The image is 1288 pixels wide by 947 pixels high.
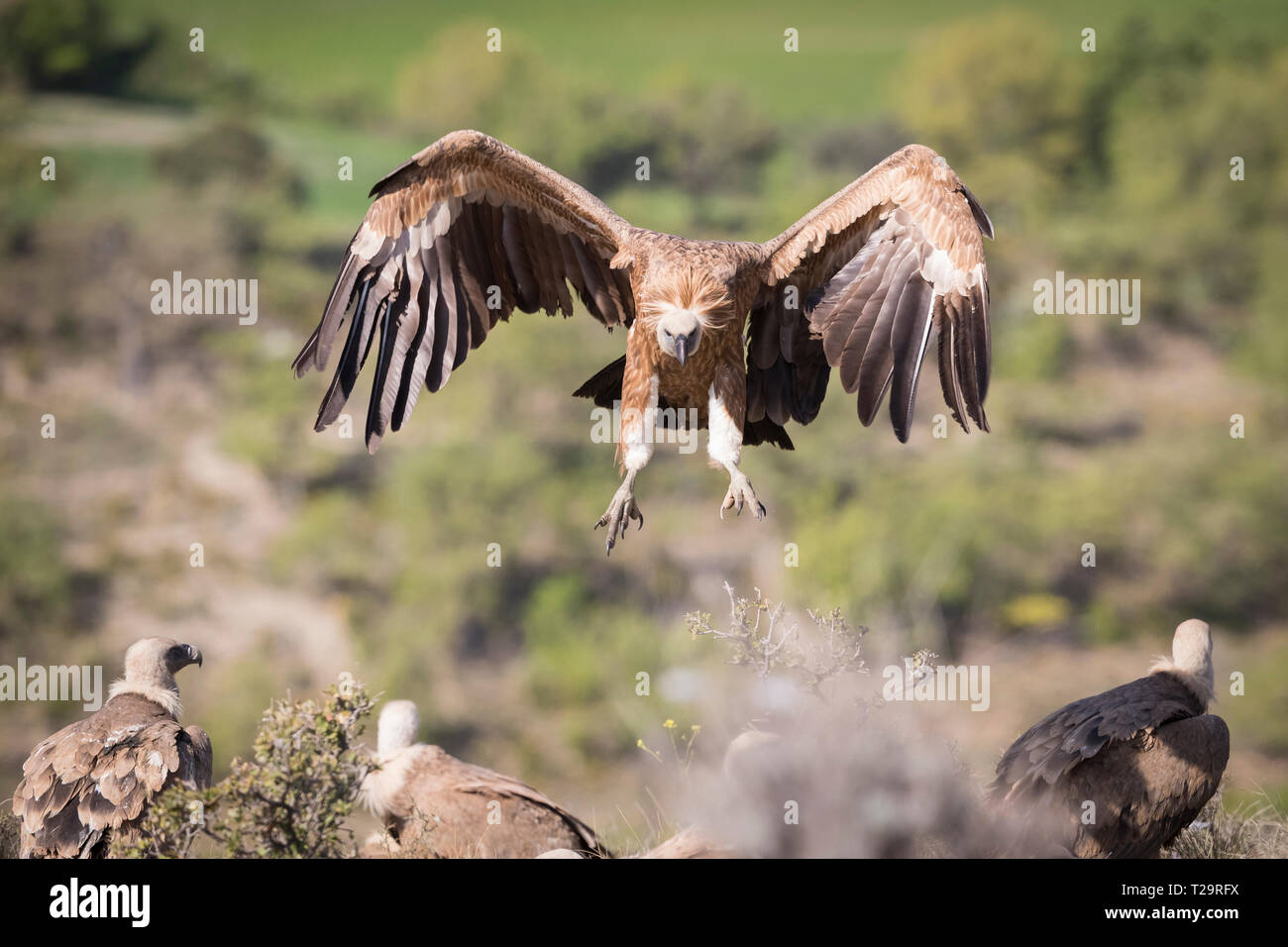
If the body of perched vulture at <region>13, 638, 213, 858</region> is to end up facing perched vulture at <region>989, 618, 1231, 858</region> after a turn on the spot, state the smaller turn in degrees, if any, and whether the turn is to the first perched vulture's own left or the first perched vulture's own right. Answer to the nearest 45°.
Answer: approximately 45° to the first perched vulture's own right

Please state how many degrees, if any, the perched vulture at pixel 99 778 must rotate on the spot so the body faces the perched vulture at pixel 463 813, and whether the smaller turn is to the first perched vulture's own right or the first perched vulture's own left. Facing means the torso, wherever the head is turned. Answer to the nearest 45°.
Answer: approximately 45° to the first perched vulture's own right

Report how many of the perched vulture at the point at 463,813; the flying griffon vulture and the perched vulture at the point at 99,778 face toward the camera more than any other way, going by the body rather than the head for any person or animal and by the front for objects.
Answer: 1

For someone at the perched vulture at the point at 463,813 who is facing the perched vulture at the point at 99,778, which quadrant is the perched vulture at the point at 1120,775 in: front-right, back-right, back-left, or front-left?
back-left

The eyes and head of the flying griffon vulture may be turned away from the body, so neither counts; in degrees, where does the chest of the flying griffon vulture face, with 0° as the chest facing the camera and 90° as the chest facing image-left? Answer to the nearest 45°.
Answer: approximately 0°

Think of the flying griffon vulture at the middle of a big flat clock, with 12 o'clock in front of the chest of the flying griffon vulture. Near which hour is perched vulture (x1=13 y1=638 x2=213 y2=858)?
The perched vulture is roughly at 2 o'clock from the flying griffon vulture.

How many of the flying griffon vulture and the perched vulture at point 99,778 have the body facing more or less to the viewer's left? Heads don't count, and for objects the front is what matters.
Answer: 0

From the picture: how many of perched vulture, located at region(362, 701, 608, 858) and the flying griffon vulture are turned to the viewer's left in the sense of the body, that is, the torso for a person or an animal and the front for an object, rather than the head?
1

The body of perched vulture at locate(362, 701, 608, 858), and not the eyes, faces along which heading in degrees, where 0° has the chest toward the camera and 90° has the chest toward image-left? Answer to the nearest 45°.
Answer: approximately 90°

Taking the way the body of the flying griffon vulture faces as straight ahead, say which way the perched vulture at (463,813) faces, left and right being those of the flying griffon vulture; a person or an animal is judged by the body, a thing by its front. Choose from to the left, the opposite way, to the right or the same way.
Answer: to the right

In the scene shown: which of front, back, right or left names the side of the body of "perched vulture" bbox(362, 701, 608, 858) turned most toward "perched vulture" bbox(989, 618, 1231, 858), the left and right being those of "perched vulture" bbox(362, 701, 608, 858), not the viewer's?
back
